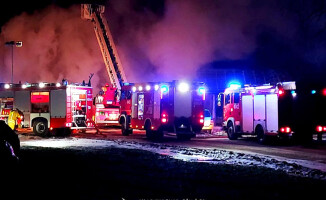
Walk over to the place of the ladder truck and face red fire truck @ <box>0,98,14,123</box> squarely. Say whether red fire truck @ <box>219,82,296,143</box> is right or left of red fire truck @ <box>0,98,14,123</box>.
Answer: left

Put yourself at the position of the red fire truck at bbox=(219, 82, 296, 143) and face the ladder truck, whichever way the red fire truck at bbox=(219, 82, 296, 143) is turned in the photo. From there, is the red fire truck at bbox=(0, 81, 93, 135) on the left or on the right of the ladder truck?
left

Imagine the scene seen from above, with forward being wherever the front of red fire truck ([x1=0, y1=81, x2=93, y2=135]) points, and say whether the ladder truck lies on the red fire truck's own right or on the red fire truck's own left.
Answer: on the red fire truck's own right

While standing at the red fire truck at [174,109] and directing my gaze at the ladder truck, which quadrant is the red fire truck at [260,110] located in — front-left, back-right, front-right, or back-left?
back-right

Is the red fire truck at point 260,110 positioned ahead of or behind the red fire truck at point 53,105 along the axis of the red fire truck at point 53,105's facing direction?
behind

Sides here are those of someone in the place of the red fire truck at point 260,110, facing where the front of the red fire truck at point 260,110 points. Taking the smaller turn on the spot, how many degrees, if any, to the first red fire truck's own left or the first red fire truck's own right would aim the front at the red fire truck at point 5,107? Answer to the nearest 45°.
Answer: approximately 45° to the first red fire truck's own left
